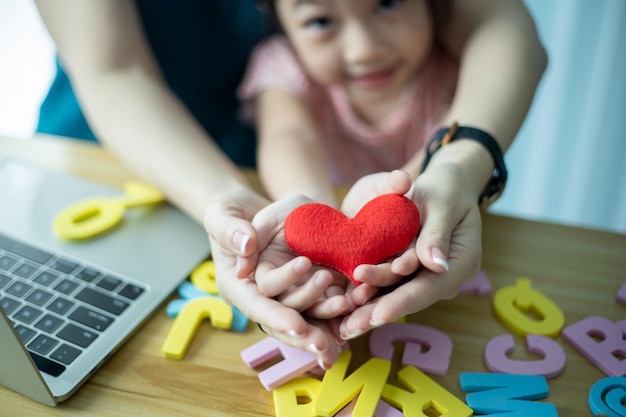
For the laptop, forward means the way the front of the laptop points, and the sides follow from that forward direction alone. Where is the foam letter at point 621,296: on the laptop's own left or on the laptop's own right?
on the laptop's own right

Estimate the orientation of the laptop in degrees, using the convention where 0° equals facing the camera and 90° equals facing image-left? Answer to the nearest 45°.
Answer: approximately 225°

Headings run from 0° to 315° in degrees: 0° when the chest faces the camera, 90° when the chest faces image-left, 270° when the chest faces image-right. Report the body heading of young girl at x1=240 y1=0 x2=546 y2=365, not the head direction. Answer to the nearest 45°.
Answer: approximately 0°

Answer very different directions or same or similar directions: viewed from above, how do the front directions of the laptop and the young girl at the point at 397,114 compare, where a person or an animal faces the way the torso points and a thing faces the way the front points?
very different directions

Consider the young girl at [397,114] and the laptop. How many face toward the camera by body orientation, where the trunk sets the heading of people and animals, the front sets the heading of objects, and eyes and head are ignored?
1
